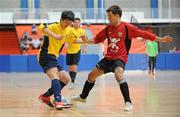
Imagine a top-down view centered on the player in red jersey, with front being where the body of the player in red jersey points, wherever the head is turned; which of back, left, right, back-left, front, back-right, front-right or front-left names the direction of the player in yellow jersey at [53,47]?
front-right

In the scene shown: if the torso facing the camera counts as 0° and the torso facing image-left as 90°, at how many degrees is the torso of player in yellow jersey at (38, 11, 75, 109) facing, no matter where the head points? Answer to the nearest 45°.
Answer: approximately 315°

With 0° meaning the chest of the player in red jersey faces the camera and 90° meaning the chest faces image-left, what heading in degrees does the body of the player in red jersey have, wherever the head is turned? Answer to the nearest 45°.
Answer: approximately 45°

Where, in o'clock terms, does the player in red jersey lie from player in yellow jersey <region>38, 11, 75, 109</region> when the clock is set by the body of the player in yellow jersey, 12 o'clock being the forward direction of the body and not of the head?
The player in red jersey is roughly at 11 o'clock from the player in yellow jersey.
